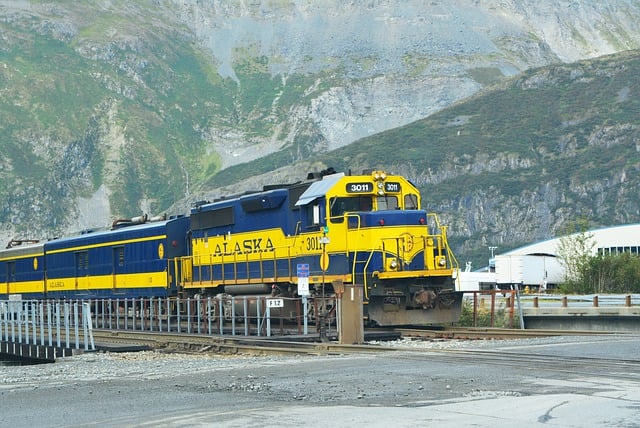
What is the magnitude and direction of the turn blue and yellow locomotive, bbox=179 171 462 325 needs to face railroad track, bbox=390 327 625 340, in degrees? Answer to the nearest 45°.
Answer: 0° — it already faces it

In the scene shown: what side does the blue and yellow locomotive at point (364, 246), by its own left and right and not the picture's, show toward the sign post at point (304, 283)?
right

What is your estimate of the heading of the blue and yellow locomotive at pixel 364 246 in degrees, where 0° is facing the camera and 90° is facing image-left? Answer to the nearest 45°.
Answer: approximately 315°

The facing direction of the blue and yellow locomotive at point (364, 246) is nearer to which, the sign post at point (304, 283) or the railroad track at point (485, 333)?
the railroad track

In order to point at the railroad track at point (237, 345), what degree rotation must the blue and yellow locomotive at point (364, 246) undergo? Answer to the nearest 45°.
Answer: approximately 90° to its right
